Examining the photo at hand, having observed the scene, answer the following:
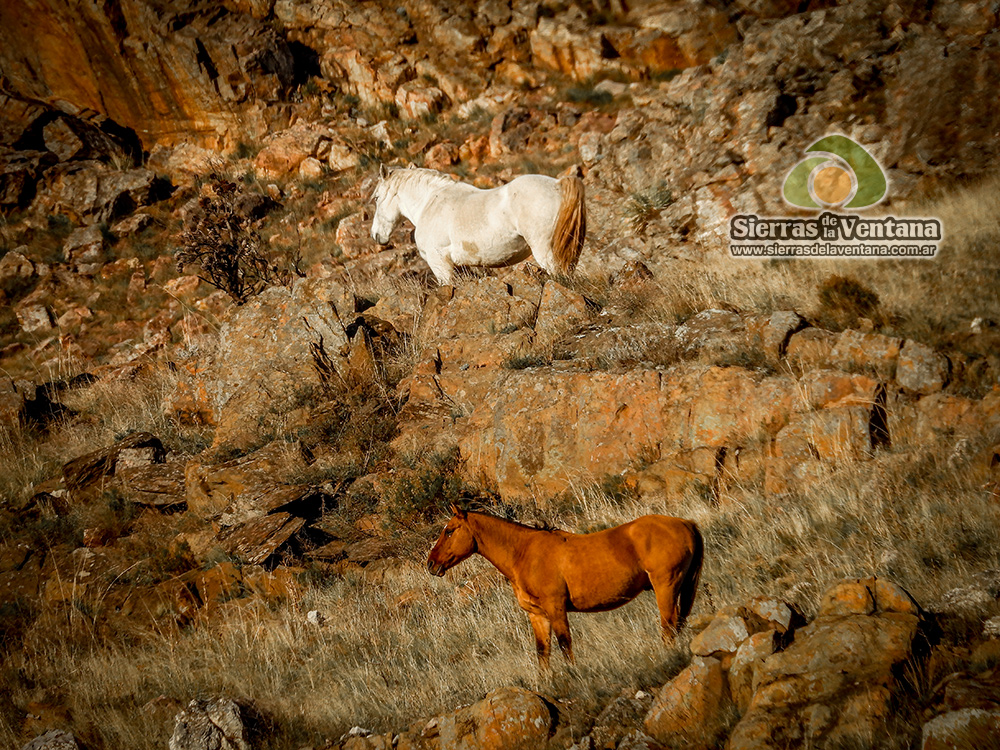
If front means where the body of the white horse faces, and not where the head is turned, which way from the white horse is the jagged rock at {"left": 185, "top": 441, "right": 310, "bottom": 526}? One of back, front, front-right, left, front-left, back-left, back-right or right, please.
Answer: front-left

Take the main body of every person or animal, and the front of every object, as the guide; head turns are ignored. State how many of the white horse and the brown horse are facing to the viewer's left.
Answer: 2

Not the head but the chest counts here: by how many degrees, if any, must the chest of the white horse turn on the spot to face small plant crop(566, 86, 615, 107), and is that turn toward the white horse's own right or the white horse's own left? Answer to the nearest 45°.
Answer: approximately 90° to the white horse's own right

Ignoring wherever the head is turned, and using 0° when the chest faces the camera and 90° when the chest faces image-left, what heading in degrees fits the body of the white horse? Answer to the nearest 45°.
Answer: approximately 90°

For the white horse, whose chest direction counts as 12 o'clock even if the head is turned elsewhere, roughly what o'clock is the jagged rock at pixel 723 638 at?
The jagged rock is roughly at 9 o'clock from the white horse.

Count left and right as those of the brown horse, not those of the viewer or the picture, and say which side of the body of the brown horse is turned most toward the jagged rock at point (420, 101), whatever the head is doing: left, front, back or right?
right

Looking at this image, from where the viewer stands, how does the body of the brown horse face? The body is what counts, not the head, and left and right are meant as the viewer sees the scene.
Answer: facing to the left of the viewer

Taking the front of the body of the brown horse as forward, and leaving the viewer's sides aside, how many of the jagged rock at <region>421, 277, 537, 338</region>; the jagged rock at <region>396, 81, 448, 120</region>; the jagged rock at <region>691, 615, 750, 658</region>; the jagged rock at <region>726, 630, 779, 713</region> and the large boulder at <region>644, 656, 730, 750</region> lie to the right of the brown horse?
2
